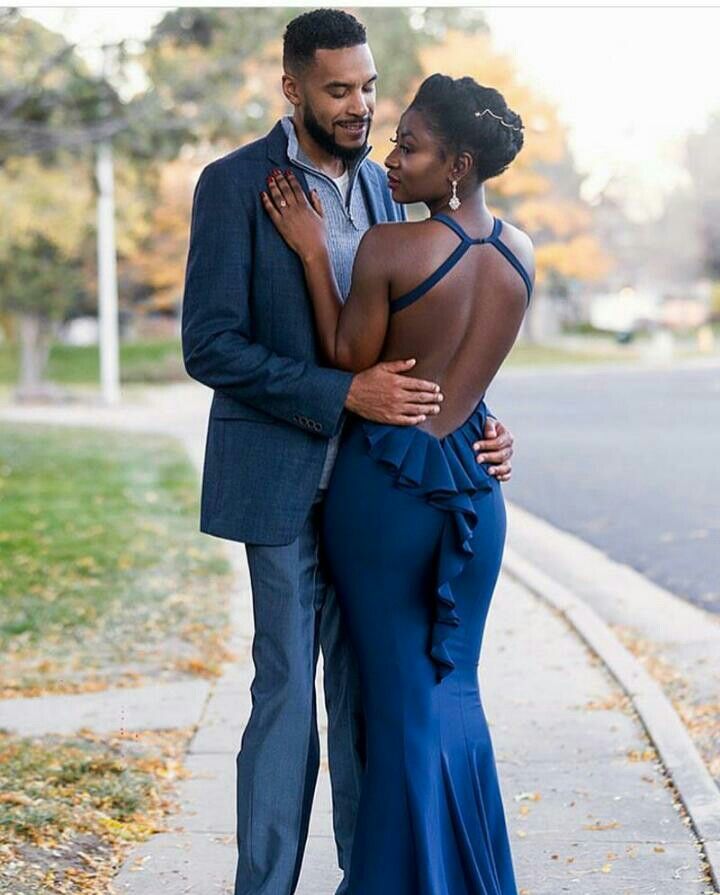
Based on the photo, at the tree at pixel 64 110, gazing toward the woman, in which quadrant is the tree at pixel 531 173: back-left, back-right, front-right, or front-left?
back-left

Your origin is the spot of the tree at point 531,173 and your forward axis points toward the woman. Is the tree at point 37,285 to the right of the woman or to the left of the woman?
right

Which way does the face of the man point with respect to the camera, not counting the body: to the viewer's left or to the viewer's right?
to the viewer's right

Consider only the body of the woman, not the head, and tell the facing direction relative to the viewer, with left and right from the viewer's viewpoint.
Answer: facing away from the viewer and to the left of the viewer

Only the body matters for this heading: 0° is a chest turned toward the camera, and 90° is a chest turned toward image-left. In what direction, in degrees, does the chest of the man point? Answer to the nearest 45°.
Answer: approximately 315°

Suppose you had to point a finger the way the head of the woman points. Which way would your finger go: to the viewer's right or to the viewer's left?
to the viewer's left

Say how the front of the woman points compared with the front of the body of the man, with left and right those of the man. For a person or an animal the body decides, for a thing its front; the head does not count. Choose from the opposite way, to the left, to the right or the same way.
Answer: the opposite way

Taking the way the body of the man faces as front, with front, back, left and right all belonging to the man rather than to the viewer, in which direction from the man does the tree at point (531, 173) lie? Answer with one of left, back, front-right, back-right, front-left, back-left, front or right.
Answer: back-left

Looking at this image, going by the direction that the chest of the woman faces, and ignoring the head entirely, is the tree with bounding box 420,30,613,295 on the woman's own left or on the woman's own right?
on the woman's own right

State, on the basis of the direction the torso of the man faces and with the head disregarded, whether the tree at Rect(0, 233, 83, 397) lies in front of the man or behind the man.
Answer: behind
